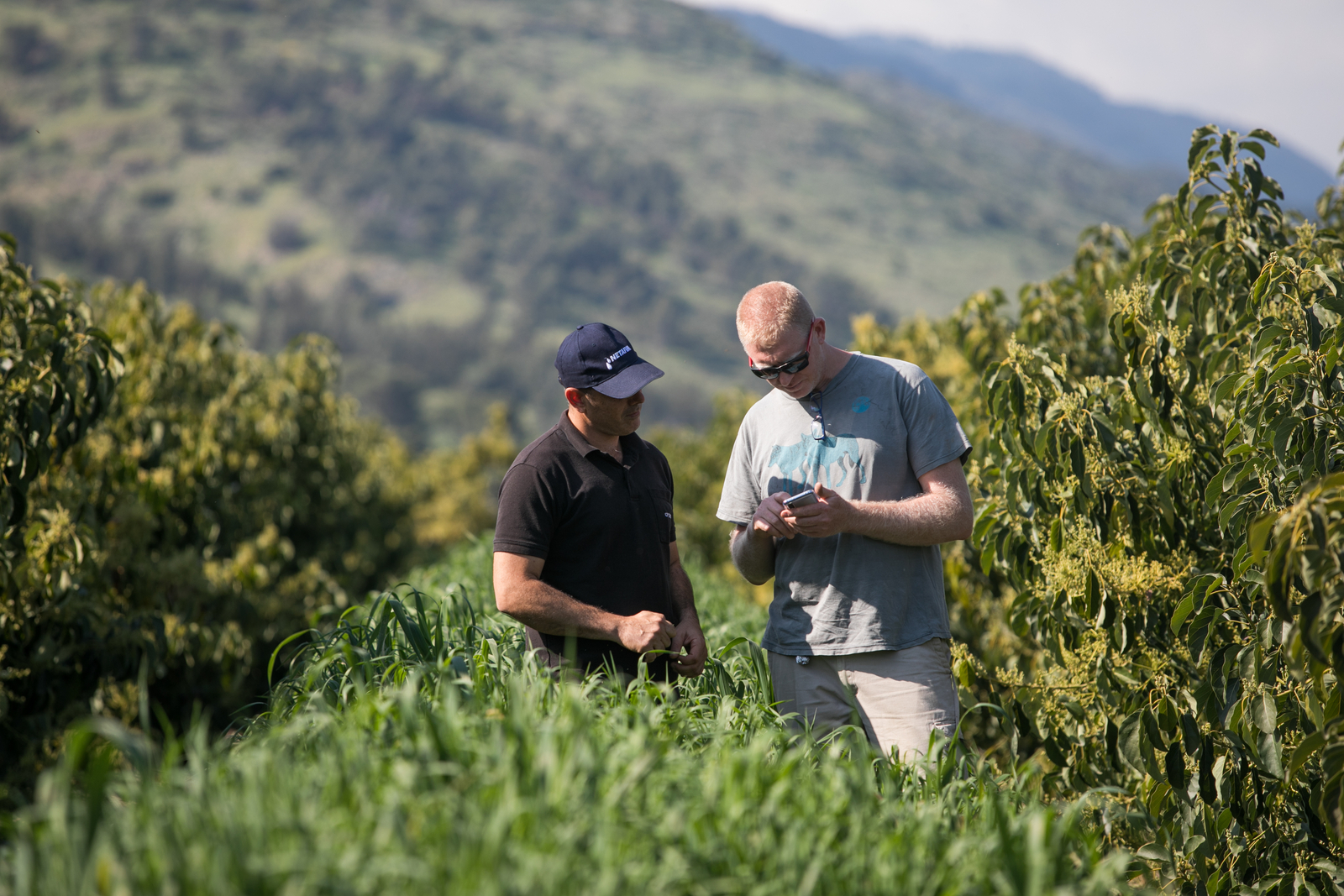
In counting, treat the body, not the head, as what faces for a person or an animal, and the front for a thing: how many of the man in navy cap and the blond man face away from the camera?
0

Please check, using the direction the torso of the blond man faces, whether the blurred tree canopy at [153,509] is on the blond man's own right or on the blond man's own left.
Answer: on the blond man's own right

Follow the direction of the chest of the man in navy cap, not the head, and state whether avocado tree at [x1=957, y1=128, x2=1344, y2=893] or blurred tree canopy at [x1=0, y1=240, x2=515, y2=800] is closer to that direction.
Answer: the avocado tree

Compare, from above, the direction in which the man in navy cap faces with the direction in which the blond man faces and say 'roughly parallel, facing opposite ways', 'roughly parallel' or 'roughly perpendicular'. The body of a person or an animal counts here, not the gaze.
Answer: roughly perpendicular

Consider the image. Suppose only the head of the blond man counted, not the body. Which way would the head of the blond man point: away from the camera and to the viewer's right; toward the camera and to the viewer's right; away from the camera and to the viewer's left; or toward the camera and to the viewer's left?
toward the camera and to the viewer's left

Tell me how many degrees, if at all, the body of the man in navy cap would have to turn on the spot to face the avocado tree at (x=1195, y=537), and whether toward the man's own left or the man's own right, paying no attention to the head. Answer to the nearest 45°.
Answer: approximately 45° to the man's own left

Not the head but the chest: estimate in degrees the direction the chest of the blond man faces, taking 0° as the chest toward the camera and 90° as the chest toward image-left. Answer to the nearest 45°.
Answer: approximately 45°

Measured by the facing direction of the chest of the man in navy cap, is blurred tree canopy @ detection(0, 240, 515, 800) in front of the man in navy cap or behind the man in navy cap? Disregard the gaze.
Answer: behind
